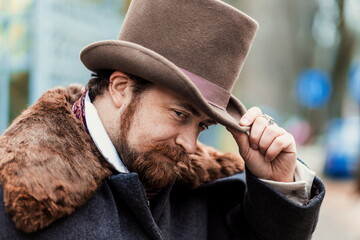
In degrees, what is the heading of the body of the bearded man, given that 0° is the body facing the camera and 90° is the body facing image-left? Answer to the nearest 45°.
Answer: approximately 315°

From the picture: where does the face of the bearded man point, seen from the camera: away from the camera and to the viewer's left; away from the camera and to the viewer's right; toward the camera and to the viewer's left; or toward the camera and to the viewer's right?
toward the camera and to the viewer's right

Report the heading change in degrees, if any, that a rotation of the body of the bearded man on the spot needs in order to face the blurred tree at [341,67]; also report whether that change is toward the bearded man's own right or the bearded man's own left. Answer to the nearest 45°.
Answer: approximately 135° to the bearded man's own left
